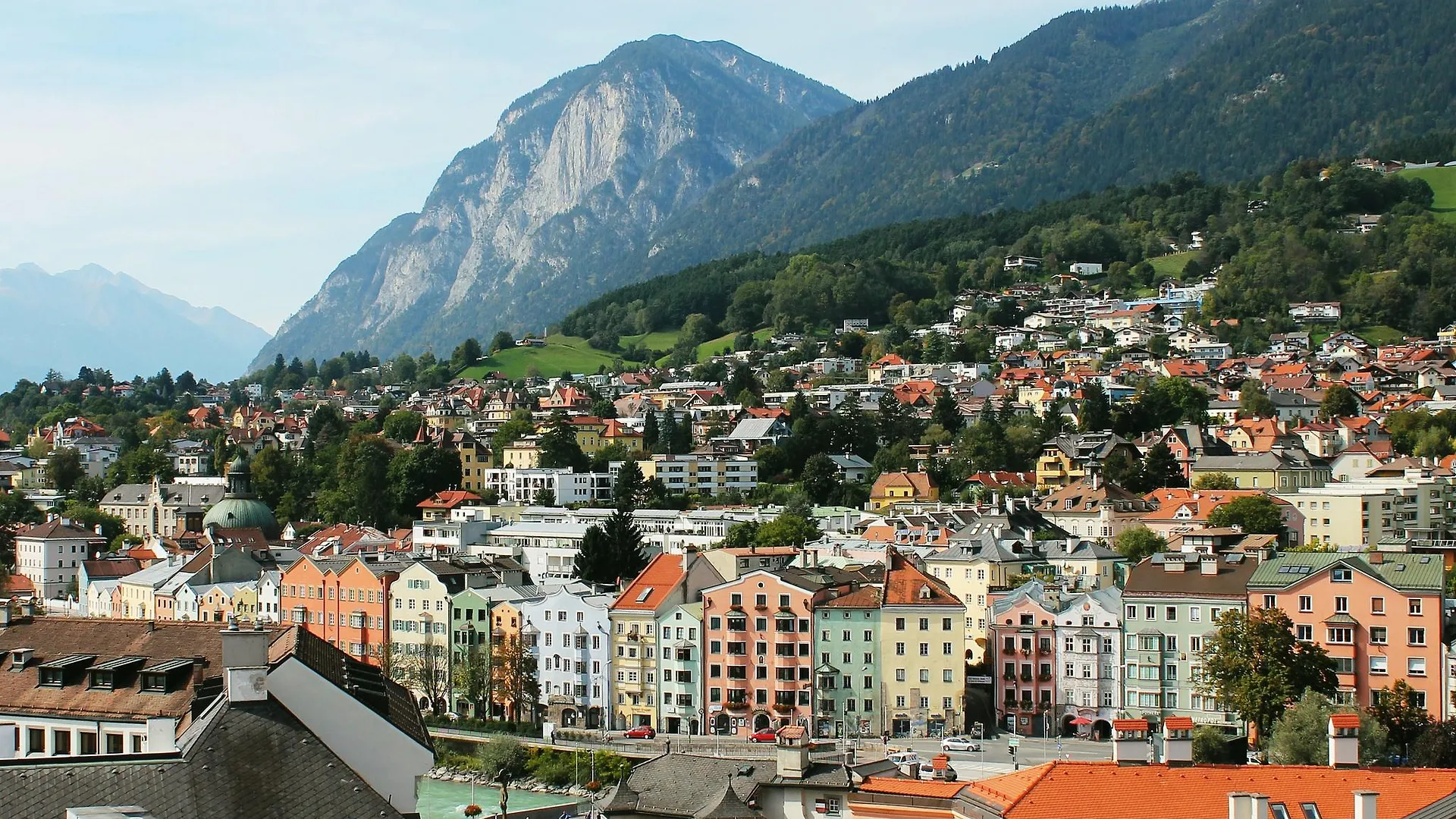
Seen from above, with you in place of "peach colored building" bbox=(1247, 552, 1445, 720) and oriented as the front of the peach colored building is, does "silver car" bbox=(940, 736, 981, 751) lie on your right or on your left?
on your right

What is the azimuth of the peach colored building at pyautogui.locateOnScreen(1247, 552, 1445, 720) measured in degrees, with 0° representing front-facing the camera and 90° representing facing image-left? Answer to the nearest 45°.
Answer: approximately 0°

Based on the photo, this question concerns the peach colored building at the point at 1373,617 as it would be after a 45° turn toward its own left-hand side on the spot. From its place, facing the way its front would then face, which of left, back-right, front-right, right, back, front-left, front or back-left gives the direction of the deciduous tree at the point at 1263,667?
right
